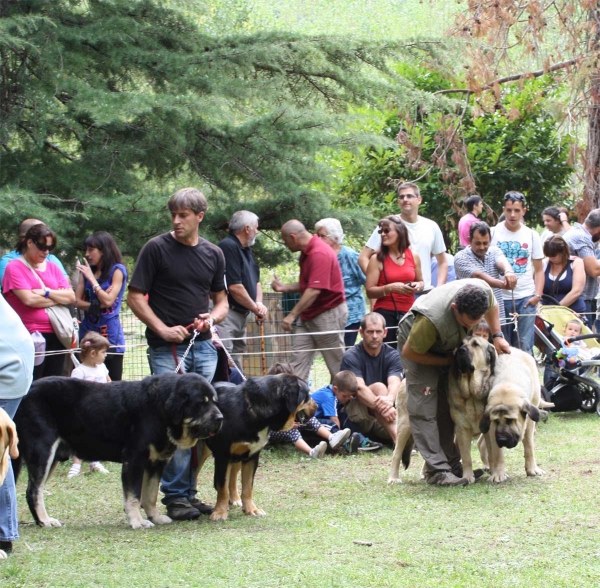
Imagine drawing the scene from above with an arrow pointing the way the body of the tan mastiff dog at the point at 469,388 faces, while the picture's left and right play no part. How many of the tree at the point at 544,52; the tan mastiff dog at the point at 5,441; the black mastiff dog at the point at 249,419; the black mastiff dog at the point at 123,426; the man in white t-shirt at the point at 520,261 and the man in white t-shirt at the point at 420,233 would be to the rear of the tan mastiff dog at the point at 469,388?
3

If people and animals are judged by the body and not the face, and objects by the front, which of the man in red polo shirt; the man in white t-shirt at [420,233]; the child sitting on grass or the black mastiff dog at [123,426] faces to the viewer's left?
the man in red polo shirt

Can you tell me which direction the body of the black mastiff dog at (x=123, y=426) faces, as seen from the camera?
to the viewer's right

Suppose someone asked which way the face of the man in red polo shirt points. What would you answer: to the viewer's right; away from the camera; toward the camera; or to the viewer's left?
to the viewer's left

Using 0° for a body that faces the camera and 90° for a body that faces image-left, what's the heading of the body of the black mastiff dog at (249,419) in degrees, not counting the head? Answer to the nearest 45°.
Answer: approximately 315°

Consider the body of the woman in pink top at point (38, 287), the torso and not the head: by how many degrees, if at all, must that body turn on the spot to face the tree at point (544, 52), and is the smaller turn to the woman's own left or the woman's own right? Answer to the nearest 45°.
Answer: approximately 90° to the woman's own left

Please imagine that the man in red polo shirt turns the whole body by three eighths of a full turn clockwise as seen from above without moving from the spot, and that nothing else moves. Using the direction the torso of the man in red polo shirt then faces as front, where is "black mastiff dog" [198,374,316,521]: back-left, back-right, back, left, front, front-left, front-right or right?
back-right

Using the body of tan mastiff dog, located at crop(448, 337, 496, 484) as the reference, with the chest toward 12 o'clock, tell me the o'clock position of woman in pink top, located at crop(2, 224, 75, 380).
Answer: The woman in pink top is roughly at 3 o'clock from the tan mastiff dog.

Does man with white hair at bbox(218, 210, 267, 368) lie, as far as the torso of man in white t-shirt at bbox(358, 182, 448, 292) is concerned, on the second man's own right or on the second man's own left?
on the second man's own right

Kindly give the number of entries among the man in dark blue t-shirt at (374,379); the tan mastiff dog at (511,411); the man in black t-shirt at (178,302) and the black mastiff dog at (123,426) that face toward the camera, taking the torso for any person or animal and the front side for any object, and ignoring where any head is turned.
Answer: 3
